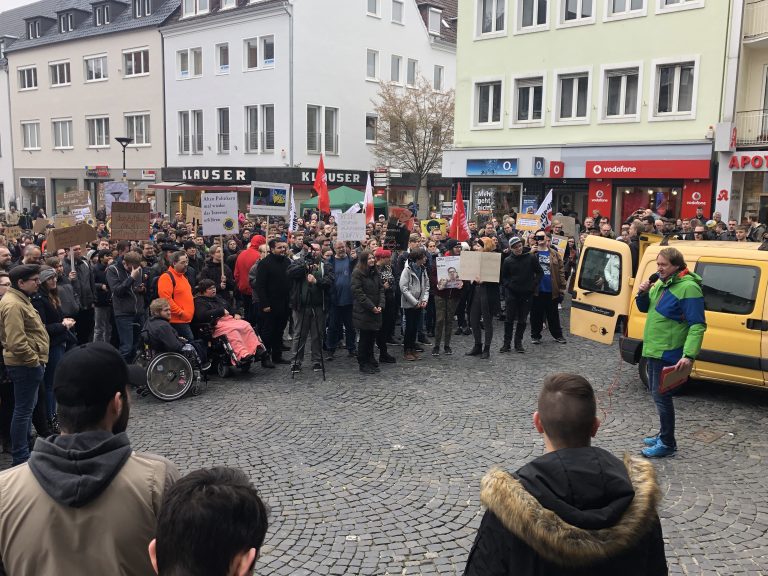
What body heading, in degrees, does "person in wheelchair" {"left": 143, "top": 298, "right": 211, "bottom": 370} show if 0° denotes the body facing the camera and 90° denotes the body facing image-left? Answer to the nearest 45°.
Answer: approximately 270°

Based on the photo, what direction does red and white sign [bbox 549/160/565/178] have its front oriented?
toward the camera

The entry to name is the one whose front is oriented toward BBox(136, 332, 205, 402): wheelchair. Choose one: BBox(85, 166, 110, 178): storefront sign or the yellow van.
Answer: the storefront sign

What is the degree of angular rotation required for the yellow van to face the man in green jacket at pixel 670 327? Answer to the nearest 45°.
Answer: approximately 90° to its right

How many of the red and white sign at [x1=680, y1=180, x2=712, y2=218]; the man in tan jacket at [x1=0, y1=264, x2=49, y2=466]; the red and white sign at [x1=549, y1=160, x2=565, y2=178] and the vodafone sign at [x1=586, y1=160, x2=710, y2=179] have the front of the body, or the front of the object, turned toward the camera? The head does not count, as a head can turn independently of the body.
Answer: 3

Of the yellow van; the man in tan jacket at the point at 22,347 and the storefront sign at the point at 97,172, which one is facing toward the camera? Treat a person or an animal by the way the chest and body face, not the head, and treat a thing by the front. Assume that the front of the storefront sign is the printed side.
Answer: the storefront sign

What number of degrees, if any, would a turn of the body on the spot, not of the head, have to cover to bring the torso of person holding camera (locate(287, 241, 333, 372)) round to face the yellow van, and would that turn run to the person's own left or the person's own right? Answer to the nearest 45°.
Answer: approximately 45° to the person's own left

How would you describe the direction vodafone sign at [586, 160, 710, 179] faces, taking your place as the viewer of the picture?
facing the viewer

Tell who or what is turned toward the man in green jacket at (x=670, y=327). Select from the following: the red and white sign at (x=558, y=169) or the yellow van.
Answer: the red and white sign

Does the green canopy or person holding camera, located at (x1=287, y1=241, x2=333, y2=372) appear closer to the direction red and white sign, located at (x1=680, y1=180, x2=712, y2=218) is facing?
the person holding camera

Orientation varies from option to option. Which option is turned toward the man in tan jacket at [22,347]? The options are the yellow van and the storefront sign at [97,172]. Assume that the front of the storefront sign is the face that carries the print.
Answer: the storefront sign

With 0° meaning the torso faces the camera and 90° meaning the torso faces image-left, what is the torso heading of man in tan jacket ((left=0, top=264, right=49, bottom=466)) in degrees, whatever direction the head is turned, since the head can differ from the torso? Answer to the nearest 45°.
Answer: approximately 270°

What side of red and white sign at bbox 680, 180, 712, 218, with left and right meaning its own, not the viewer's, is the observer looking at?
front

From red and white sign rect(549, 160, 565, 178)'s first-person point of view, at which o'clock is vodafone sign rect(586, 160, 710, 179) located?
The vodafone sign is roughly at 10 o'clock from the red and white sign.

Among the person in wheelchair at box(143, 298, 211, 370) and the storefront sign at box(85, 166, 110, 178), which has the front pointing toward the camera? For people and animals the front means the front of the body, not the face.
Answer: the storefront sign

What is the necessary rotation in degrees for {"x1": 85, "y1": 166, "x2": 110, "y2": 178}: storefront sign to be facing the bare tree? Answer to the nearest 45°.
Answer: approximately 45° to its left

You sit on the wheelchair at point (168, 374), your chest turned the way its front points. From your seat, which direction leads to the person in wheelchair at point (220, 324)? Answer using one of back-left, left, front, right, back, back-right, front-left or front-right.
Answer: front-left

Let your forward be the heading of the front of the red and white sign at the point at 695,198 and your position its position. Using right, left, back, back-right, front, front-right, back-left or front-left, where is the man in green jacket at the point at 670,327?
front

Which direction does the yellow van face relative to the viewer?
to the viewer's right

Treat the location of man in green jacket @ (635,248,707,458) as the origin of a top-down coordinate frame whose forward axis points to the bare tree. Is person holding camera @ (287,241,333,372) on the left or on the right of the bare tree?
left

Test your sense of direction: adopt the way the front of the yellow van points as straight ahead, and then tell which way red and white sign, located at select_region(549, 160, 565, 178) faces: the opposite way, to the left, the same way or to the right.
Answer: to the right
